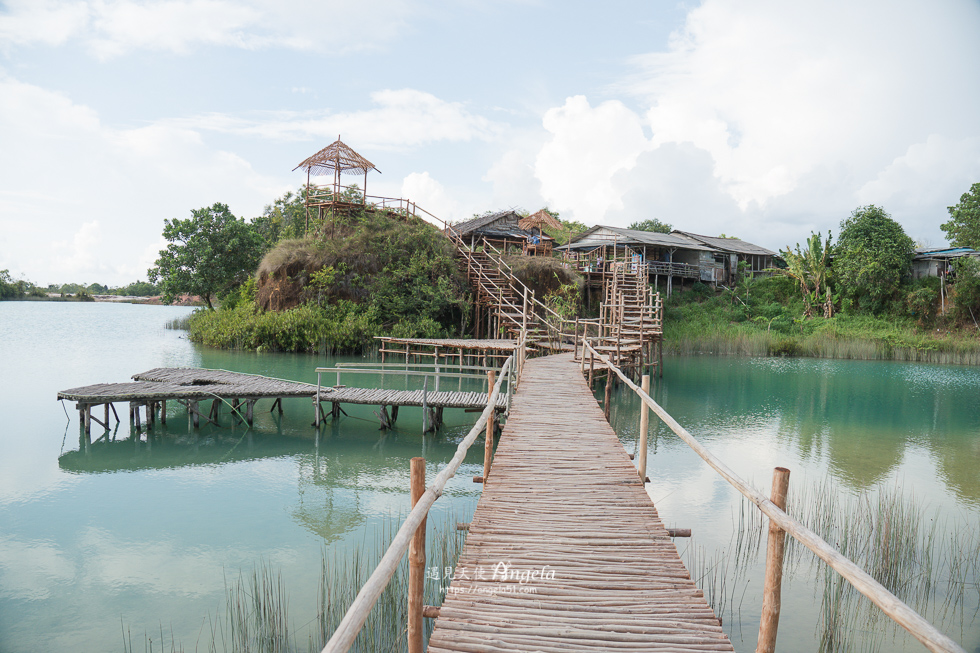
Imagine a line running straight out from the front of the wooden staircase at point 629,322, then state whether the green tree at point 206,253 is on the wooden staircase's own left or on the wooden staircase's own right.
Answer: on the wooden staircase's own right

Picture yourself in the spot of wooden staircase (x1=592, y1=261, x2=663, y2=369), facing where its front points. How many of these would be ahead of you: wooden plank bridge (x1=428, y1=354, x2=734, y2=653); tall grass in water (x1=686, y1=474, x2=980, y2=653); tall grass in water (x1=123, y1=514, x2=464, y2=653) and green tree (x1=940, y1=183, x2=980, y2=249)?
3

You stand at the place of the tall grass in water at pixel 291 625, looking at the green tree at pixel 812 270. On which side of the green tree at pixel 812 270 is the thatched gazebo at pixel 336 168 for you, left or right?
left

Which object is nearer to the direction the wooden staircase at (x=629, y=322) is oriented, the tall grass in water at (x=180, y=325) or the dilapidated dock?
the dilapidated dock

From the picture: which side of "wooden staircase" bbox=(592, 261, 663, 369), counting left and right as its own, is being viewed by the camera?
front

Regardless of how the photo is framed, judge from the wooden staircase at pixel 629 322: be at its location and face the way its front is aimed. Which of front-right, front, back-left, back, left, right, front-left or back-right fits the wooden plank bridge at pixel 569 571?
front

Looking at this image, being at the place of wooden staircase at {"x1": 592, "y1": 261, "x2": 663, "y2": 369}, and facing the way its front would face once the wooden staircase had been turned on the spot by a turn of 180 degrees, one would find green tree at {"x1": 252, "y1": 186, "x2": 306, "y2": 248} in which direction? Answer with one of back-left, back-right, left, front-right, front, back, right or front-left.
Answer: front-left

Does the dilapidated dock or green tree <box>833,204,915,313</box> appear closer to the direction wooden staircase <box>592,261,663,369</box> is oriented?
the dilapidated dock

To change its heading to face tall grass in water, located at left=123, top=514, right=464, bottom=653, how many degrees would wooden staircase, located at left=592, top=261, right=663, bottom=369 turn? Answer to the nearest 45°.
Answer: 0° — it already faces it

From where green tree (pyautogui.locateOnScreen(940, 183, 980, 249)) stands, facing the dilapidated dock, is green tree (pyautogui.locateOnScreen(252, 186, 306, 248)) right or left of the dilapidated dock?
right

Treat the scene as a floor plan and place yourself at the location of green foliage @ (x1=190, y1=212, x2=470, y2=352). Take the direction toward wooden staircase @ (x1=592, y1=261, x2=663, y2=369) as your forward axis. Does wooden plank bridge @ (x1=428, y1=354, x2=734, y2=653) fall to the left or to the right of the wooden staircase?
right

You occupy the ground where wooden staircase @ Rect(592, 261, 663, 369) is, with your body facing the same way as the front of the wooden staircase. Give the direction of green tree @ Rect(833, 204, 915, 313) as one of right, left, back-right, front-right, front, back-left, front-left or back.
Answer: back-left

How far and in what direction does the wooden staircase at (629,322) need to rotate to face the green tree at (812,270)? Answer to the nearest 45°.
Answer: approximately 135° to its left

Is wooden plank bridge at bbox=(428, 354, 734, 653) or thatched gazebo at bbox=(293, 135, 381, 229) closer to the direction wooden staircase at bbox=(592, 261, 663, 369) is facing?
the wooden plank bridge
